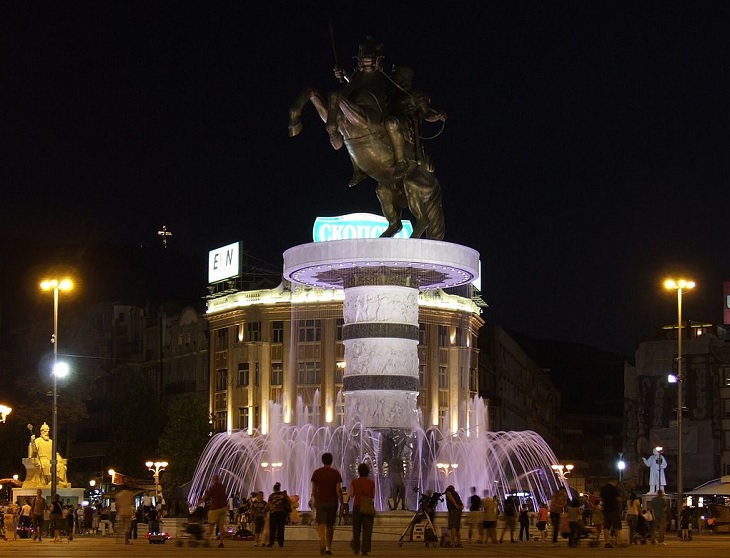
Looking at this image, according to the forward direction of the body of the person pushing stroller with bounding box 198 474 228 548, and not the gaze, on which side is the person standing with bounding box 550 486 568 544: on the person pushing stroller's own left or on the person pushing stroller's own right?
on the person pushing stroller's own right

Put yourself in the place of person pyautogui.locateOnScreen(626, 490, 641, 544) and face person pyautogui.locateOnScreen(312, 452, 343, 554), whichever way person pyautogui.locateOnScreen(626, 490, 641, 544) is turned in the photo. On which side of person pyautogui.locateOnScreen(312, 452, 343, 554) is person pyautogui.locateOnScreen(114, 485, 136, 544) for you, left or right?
right

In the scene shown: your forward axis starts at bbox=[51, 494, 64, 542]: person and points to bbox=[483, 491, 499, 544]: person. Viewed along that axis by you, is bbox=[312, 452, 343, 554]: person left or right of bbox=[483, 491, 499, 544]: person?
right

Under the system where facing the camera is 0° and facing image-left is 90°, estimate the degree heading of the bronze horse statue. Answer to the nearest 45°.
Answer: approximately 45°

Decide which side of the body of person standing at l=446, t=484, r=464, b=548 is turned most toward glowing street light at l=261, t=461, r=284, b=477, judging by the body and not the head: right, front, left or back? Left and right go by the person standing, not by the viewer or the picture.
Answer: right

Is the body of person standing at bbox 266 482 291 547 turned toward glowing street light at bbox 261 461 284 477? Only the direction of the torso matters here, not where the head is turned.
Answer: yes

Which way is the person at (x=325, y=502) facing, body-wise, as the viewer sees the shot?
away from the camera

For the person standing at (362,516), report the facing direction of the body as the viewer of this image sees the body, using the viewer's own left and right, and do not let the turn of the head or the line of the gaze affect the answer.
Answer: facing away from the viewer

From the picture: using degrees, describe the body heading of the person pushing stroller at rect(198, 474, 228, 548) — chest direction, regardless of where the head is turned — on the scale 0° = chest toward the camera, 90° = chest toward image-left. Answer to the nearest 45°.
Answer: approximately 135°
